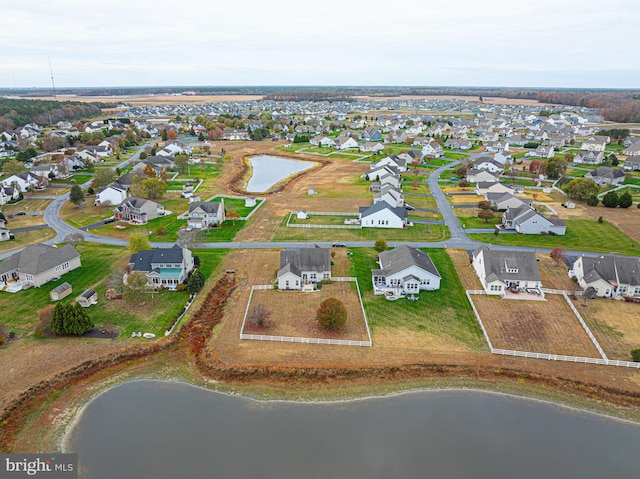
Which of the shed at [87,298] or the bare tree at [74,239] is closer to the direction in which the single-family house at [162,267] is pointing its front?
the bare tree

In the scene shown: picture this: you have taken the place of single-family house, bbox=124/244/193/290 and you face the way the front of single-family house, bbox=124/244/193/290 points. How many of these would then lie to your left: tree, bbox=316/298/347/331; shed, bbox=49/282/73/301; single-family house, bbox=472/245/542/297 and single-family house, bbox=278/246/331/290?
1

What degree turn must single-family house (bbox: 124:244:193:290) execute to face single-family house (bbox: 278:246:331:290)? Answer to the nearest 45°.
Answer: approximately 90° to its right

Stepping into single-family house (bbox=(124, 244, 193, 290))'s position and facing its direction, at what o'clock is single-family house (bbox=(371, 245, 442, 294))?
single-family house (bbox=(371, 245, 442, 294)) is roughly at 4 o'clock from single-family house (bbox=(124, 244, 193, 290)).

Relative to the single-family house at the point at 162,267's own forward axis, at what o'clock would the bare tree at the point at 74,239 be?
The bare tree is roughly at 11 o'clock from the single-family house.

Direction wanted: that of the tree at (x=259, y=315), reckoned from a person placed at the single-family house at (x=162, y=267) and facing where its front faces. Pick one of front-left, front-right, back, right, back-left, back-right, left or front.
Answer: back-right

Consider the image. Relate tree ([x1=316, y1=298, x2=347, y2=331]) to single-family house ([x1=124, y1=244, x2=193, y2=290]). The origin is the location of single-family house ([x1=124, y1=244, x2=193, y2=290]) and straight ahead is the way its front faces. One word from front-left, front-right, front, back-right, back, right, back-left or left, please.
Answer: back-right

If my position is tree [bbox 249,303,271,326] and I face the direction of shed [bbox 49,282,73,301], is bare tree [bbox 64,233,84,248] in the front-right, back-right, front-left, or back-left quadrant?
front-right

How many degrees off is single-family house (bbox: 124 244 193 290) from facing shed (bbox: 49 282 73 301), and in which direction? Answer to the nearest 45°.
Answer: approximately 90° to its left

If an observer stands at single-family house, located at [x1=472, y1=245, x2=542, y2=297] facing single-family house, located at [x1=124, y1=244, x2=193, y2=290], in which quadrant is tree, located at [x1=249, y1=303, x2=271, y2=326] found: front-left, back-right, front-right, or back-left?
front-left

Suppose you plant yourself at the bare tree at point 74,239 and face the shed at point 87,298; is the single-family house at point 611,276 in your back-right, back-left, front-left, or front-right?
front-left

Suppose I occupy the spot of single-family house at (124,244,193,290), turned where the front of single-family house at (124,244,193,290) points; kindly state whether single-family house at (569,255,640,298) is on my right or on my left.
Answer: on my right

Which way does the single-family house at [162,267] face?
away from the camera
